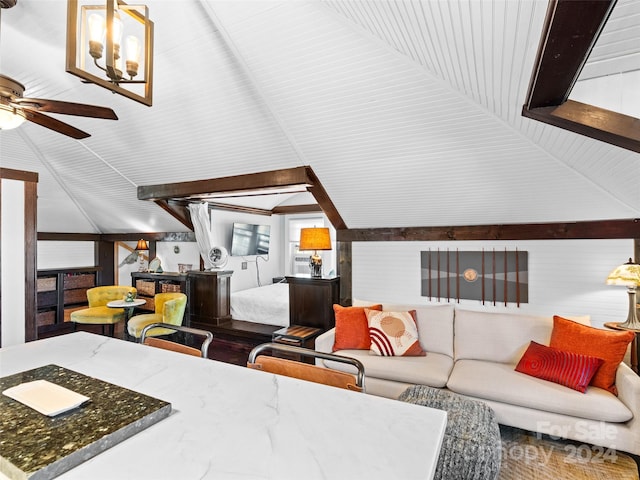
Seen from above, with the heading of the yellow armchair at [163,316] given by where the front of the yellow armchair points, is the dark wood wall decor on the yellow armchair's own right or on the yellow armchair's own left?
on the yellow armchair's own left

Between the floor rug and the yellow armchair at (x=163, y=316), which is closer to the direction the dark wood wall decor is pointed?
the floor rug

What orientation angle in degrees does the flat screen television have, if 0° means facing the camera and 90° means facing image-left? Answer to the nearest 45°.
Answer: approximately 315°

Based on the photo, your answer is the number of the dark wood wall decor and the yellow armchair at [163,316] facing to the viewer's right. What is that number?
0

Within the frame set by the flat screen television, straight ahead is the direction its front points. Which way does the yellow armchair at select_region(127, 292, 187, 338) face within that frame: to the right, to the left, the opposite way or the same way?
to the right

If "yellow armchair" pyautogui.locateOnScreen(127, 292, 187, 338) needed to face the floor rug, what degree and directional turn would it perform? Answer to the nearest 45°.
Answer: approximately 90° to its left

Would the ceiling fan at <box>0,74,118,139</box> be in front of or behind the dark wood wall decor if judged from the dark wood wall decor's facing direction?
in front

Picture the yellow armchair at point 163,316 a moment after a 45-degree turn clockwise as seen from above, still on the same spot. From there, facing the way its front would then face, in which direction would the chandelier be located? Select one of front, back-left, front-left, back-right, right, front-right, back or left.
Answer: left

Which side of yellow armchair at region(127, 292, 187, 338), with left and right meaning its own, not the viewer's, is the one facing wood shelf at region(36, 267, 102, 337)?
right

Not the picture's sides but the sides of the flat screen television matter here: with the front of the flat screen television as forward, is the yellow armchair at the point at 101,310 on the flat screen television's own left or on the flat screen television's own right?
on the flat screen television's own right

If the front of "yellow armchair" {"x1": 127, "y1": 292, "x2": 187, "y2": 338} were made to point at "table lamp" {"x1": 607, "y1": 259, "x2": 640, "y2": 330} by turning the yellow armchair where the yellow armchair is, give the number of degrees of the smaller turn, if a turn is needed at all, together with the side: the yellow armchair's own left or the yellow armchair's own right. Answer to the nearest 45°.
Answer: approximately 90° to the yellow armchair's own left

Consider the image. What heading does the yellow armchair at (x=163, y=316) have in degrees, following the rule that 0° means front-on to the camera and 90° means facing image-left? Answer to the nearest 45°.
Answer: approximately 45°

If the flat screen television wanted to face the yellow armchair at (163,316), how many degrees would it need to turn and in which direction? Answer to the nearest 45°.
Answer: approximately 90° to its right

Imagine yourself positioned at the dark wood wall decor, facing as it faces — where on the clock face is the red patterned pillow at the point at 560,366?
The red patterned pillow is roughly at 11 o'clock from the dark wood wall decor.

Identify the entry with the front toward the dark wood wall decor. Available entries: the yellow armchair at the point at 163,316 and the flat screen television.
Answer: the flat screen television
